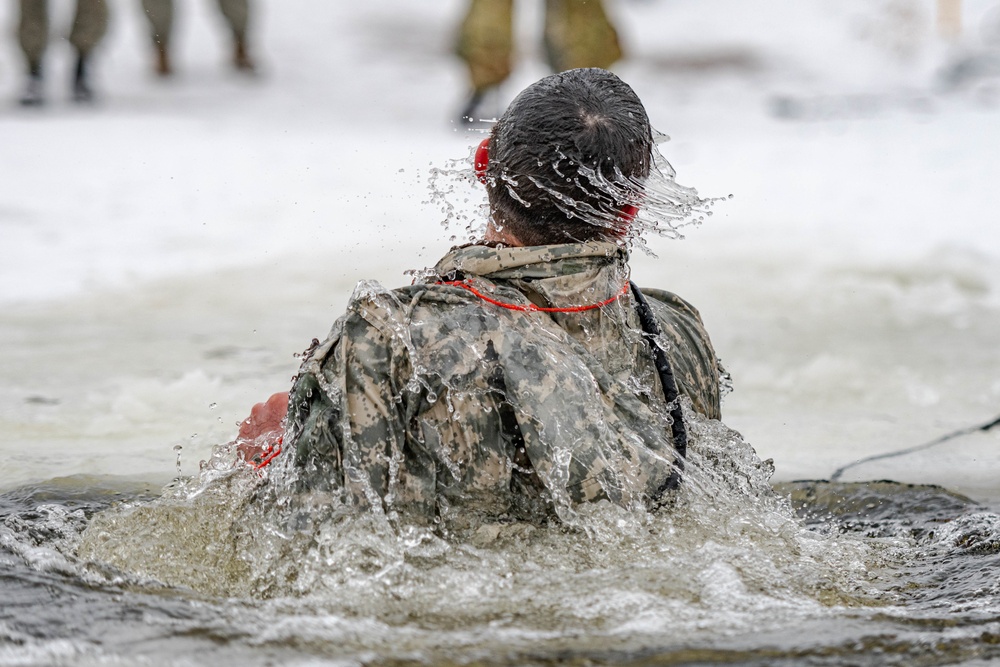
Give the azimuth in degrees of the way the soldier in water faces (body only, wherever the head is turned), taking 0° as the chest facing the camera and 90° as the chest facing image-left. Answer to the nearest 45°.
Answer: approximately 180°

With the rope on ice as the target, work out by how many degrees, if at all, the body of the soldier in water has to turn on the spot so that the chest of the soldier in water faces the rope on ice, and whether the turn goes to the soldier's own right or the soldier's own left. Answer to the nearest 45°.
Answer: approximately 45° to the soldier's own right

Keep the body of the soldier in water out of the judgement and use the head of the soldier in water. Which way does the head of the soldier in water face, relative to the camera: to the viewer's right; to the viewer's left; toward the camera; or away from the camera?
away from the camera
